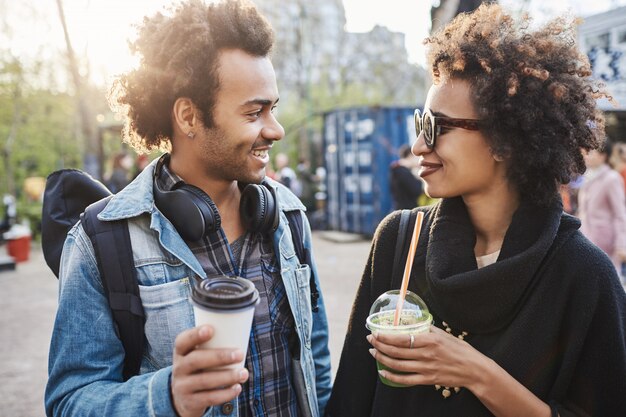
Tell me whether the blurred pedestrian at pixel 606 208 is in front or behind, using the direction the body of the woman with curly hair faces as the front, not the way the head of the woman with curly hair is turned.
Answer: behind

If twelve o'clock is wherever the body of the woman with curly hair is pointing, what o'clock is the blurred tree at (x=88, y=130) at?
The blurred tree is roughly at 3 o'clock from the woman with curly hair.

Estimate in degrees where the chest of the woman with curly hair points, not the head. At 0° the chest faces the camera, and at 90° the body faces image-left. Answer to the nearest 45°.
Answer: approximately 45°

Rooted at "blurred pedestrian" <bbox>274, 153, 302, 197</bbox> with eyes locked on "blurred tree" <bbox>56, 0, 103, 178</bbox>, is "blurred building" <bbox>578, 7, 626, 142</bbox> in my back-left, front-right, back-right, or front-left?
back-left

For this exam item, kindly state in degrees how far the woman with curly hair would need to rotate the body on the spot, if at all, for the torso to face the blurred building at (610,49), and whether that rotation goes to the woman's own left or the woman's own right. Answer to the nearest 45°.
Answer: approximately 135° to the woman's own right

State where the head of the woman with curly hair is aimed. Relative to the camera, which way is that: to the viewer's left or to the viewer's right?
to the viewer's left

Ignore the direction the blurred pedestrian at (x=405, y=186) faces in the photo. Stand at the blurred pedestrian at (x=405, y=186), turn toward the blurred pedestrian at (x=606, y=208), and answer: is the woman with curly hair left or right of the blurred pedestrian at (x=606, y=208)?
right

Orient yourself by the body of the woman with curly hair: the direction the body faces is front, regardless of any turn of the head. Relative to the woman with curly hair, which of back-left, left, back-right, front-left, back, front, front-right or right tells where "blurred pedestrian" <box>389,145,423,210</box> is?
back-right

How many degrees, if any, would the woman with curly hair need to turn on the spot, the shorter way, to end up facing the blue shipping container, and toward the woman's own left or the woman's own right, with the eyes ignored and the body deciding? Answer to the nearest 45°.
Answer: approximately 135° to the woman's own right

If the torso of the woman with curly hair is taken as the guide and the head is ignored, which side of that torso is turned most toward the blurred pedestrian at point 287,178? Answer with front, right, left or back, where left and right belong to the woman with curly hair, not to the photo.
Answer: right
